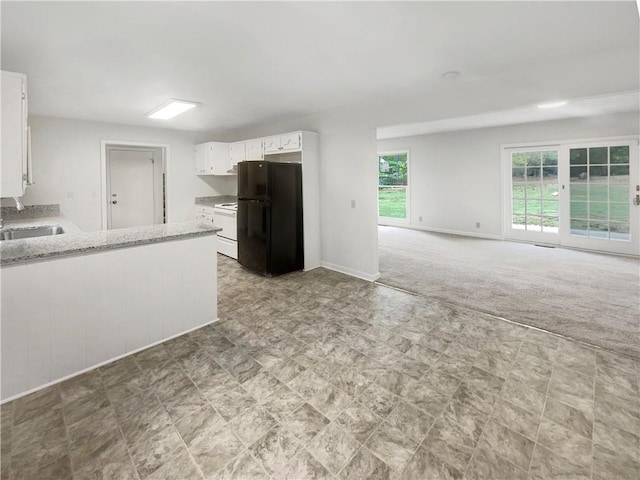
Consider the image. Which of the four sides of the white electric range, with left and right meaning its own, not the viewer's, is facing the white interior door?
right

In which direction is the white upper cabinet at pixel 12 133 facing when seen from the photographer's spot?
facing to the right of the viewer

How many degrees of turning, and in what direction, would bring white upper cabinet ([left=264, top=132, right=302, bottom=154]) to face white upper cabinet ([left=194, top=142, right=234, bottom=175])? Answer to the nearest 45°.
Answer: approximately 90° to its right

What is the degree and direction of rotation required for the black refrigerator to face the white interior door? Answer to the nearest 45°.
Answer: approximately 90° to its right

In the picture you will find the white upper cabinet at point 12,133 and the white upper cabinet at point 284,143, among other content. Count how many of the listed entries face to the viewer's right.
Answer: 1
